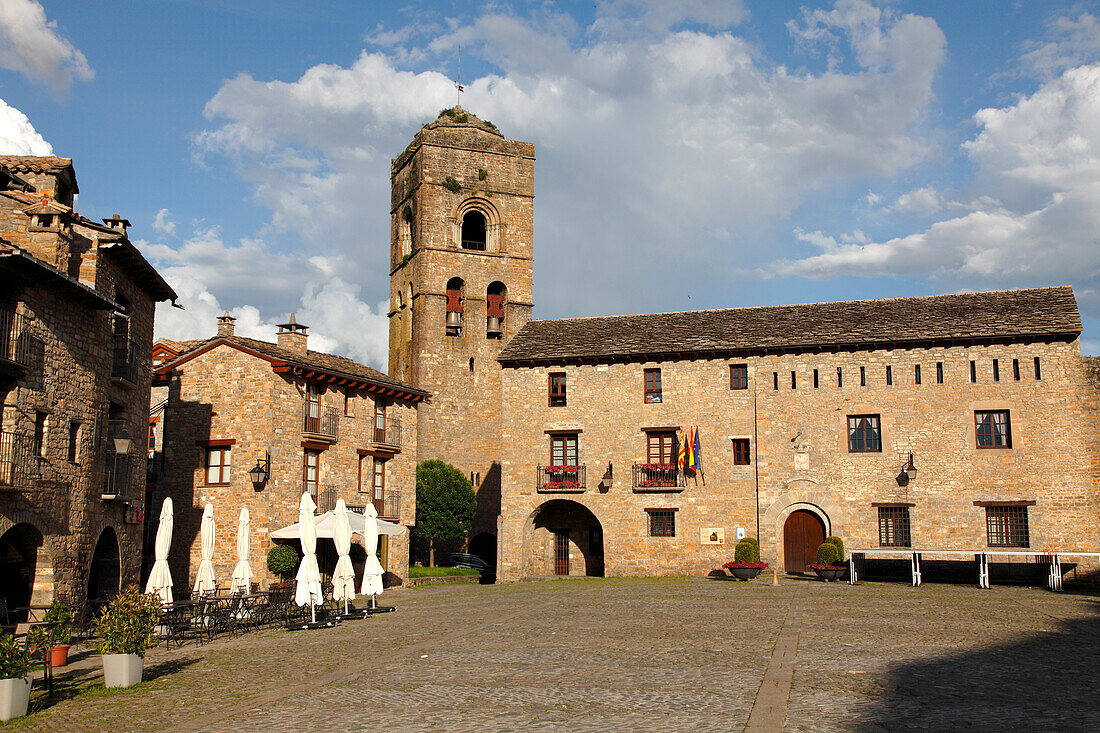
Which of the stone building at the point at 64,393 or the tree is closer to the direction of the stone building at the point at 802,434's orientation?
the stone building

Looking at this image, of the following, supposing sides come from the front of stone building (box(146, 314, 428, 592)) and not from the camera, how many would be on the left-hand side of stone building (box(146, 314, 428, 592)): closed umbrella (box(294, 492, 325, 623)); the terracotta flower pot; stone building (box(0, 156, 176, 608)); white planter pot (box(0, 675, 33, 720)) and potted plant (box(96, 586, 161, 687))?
0

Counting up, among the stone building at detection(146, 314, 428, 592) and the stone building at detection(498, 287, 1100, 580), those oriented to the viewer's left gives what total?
0

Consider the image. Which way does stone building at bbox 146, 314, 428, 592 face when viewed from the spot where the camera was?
facing the viewer and to the right of the viewer

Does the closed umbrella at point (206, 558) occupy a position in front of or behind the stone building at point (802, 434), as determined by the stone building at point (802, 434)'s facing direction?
in front

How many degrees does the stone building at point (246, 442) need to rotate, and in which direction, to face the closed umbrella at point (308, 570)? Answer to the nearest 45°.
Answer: approximately 45° to its right

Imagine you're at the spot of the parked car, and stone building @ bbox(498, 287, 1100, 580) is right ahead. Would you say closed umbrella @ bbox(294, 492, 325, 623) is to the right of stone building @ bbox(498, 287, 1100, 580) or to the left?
right

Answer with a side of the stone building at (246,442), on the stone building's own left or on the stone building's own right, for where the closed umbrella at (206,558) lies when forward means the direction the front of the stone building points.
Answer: on the stone building's own right

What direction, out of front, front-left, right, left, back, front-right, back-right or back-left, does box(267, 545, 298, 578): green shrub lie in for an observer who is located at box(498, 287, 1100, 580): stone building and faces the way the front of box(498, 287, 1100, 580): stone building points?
front-right

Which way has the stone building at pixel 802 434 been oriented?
toward the camera

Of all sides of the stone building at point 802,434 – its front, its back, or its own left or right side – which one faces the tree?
right

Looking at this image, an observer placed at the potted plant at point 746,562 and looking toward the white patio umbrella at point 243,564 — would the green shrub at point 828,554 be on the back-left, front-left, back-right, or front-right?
back-left

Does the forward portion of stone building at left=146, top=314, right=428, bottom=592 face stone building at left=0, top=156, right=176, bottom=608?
no

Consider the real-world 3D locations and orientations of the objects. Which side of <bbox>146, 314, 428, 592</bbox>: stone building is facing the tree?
left
